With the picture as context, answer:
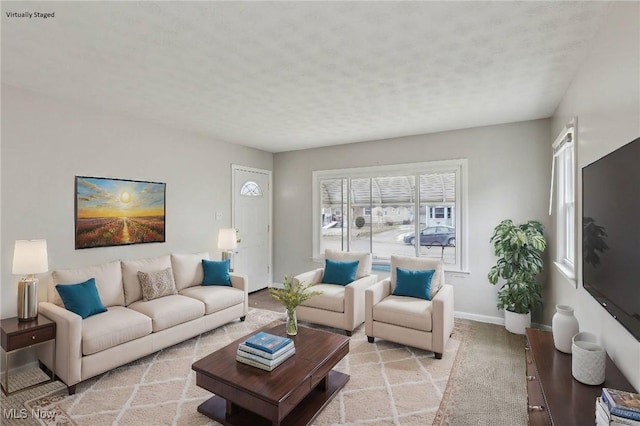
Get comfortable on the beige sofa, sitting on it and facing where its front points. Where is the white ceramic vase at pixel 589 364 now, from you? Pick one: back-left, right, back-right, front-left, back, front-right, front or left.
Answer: front

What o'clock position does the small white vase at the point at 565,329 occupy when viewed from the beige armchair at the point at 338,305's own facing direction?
The small white vase is roughly at 9 o'clock from the beige armchair.

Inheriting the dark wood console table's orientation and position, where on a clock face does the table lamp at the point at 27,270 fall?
The table lamp is roughly at 11 o'clock from the dark wood console table.

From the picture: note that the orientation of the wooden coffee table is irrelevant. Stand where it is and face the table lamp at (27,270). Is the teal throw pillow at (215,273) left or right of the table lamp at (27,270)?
right

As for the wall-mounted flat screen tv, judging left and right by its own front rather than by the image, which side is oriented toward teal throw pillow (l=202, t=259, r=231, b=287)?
front

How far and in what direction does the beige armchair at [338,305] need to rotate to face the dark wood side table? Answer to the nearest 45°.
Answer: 0° — it already faces it

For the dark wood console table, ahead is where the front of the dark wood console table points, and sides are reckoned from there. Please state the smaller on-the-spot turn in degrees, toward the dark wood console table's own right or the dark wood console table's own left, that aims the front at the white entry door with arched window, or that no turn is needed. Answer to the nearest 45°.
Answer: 0° — it already faces it

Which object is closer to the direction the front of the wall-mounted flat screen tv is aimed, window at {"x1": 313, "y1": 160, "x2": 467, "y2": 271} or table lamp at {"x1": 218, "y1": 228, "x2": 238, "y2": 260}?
the table lamp

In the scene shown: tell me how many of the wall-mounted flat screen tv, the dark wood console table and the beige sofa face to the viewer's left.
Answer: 2

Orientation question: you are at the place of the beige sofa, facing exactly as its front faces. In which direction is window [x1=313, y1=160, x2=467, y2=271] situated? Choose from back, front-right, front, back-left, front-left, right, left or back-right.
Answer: front-left

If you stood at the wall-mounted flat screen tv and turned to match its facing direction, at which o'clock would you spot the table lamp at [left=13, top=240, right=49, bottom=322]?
The table lamp is roughly at 11 o'clock from the wall-mounted flat screen tv.

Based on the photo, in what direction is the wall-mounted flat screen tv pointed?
to the viewer's left

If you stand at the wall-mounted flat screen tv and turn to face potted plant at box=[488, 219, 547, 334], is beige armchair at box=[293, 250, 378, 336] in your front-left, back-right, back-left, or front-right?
front-left

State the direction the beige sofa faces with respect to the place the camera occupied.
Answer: facing the viewer and to the right of the viewer

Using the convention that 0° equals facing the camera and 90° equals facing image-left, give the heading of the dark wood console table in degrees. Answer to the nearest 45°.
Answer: approximately 90°

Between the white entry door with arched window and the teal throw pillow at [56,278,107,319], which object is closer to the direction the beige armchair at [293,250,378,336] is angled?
the teal throw pillow

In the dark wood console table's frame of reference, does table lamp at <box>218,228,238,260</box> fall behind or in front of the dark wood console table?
in front
